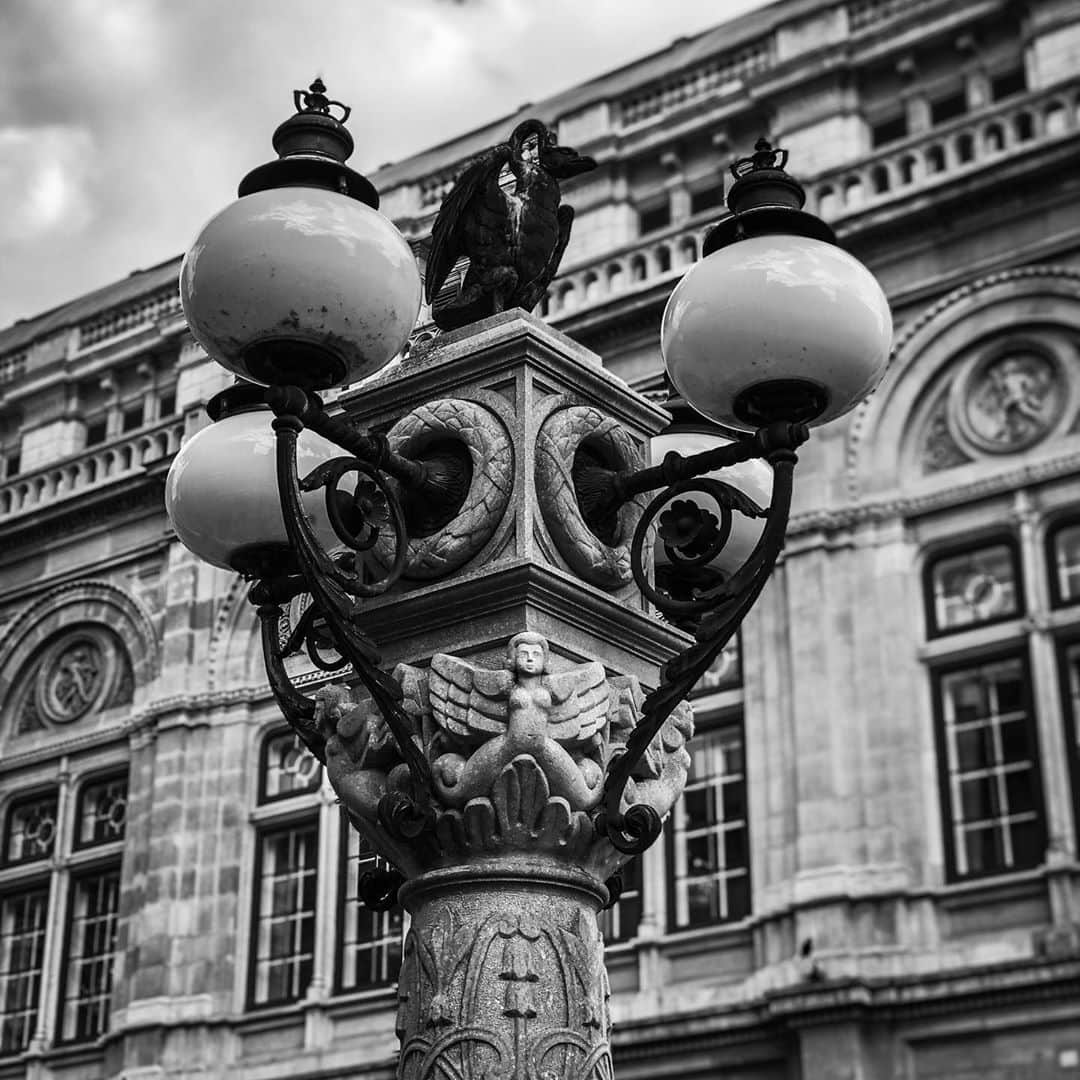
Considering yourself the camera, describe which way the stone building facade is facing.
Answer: facing the viewer and to the left of the viewer

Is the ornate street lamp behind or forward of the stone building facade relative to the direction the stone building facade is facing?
forward
